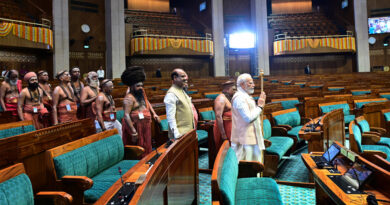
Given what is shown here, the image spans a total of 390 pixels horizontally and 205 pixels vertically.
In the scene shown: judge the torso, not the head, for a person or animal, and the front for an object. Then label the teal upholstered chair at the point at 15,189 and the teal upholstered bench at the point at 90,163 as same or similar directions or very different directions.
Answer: same or similar directions

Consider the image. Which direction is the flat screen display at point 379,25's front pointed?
toward the camera

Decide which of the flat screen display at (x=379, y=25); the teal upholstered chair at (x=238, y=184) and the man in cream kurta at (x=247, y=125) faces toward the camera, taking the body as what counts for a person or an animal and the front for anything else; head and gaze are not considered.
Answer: the flat screen display

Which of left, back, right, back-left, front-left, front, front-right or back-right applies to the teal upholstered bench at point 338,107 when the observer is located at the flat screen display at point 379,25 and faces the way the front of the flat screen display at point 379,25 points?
front

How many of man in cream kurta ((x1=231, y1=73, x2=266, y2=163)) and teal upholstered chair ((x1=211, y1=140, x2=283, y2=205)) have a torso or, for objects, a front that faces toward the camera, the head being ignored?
0

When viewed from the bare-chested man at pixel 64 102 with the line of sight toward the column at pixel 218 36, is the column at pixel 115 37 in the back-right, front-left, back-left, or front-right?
front-left

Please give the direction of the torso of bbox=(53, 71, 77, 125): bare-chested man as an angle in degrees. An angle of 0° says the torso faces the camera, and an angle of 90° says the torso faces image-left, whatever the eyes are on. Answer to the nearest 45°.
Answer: approximately 315°

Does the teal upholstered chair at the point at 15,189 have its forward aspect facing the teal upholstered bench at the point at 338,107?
no

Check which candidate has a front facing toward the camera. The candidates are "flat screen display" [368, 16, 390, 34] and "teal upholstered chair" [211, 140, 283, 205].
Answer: the flat screen display

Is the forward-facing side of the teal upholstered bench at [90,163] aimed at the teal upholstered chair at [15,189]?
no
